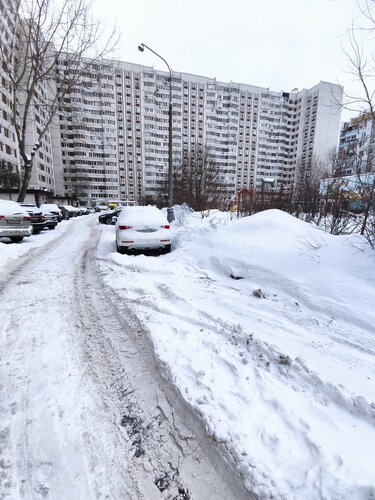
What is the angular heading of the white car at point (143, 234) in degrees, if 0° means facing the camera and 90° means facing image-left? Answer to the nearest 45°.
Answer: approximately 180°

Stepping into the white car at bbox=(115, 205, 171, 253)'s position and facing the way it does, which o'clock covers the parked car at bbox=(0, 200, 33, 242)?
The parked car is roughly at 10 o'clock from the white car.
